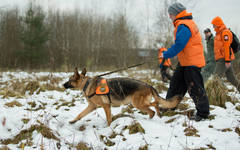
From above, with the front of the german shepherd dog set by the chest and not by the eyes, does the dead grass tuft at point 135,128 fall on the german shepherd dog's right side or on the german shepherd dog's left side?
on the german shepherd dog's left side

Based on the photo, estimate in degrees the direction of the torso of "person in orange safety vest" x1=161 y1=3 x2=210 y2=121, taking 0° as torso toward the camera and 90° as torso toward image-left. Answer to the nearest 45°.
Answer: approximately 90°

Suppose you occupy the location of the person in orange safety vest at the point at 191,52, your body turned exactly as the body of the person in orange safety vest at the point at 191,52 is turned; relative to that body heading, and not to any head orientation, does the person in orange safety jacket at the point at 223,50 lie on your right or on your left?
on your right

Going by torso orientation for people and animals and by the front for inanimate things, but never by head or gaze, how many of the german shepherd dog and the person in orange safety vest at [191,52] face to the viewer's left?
2

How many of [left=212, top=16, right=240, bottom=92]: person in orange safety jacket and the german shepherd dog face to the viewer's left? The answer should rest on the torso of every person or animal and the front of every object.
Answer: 2

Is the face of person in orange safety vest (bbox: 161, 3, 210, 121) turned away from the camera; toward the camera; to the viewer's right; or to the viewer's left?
to the viewer's left

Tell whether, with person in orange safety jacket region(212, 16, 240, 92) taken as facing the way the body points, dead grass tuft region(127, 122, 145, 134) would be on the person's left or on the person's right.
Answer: on the person's left

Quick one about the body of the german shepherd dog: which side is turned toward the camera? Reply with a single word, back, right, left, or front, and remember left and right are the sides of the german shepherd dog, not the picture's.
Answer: left

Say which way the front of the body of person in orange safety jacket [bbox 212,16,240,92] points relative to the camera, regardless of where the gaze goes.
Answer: to the viewer's left
